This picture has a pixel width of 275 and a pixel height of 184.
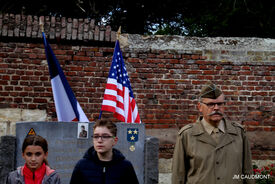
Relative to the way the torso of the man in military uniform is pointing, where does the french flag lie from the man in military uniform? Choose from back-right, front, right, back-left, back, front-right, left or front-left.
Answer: back-right

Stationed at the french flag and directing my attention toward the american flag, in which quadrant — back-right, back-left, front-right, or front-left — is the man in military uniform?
front-right

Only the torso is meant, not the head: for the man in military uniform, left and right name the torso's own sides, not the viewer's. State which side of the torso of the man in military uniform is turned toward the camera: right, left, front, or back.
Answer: front

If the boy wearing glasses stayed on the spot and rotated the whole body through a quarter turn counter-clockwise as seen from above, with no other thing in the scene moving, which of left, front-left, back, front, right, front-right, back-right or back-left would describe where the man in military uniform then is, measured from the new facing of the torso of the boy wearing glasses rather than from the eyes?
front

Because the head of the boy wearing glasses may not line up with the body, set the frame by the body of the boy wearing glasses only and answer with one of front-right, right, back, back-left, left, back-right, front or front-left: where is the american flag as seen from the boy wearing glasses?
back

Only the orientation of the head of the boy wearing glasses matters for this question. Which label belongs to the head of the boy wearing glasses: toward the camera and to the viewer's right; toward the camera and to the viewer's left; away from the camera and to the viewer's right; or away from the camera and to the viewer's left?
toward the camera and to the viewer's left

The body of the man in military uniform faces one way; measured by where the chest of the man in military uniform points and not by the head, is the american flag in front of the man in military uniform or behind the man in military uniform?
behind

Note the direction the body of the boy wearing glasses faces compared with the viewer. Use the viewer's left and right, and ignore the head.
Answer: facing the viewer

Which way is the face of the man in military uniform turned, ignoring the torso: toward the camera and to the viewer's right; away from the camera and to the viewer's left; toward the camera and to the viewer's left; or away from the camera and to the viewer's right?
toward the camera and to the viewer's right

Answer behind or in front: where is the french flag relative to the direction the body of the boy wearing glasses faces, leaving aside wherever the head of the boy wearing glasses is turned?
behind
